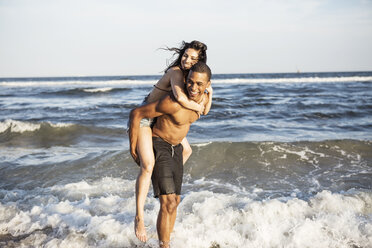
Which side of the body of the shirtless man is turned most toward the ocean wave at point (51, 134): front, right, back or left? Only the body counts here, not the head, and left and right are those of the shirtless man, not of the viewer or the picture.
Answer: back

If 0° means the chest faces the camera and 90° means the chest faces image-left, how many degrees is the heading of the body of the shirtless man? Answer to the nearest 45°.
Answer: approximately 315°

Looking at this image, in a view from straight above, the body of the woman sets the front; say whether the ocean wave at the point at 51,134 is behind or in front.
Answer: behind

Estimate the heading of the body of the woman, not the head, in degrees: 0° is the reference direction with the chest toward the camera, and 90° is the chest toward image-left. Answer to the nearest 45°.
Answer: approximately 315°
